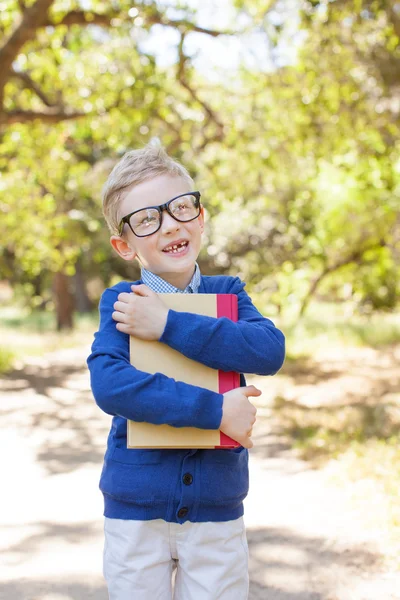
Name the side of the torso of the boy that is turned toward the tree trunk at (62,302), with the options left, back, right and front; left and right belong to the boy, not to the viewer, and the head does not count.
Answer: back

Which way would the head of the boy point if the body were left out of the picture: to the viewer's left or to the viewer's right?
to the viewer's right

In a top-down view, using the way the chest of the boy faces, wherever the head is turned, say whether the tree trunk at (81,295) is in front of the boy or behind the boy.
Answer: behind

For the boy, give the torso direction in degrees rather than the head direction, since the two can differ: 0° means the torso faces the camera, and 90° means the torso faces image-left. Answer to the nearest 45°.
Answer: approximately 0°
